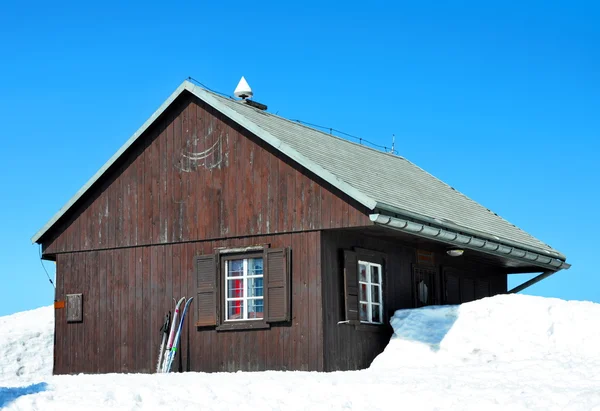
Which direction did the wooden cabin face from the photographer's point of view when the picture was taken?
facing the viewer and to the right of the viewer
